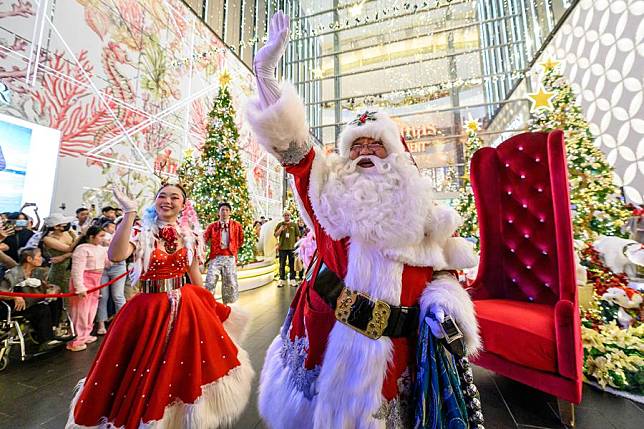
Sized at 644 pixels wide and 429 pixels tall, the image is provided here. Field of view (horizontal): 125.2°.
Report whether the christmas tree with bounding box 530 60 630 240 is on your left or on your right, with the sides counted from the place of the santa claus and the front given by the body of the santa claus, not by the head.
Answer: on your left

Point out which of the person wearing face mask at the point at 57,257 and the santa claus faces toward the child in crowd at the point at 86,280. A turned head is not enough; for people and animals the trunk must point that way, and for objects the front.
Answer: the person wearing face mask

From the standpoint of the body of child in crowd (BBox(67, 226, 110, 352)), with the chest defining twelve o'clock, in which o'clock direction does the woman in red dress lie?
The woman in red dress is roughly at 1 o'clock from the child in crowd.

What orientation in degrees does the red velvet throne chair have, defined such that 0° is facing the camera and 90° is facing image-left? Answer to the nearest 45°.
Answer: approximately 45°

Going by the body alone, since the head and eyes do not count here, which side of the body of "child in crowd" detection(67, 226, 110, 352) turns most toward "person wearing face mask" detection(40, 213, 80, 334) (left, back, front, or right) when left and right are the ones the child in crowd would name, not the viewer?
back

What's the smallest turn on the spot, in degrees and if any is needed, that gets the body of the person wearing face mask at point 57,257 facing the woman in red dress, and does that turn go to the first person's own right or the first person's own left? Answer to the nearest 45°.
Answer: approximately 45° to the first person's own right

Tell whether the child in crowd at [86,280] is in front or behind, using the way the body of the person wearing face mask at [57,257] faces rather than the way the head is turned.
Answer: in front

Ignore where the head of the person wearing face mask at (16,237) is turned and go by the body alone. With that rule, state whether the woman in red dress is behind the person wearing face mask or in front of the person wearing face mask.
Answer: in front

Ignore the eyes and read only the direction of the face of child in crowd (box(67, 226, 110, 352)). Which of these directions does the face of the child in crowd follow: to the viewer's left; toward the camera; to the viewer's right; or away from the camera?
to the viewer's right

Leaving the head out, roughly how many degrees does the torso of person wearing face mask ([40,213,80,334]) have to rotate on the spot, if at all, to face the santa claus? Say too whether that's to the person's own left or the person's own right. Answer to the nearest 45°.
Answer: approximately 45° to the person's own right
